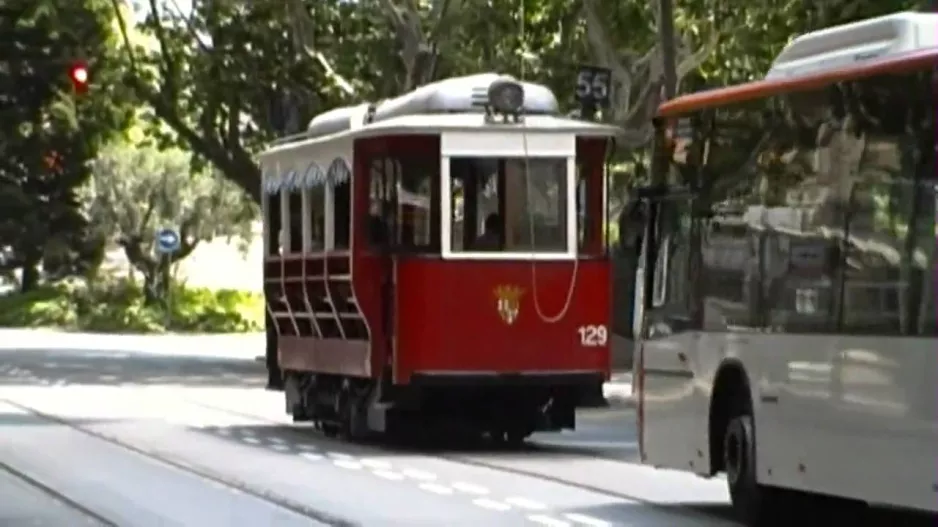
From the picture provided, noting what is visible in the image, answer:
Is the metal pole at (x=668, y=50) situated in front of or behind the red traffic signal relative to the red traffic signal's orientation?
in front

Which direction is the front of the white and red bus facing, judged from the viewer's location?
facing away from the viewer and to the left of the viewer

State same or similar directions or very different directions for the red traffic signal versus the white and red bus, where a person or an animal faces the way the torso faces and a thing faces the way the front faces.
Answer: very different directions

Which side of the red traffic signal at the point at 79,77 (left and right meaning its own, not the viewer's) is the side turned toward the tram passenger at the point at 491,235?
front

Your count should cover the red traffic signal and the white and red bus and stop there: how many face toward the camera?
1

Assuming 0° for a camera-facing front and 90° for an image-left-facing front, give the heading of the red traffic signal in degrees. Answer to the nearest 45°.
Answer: approximately 0°
